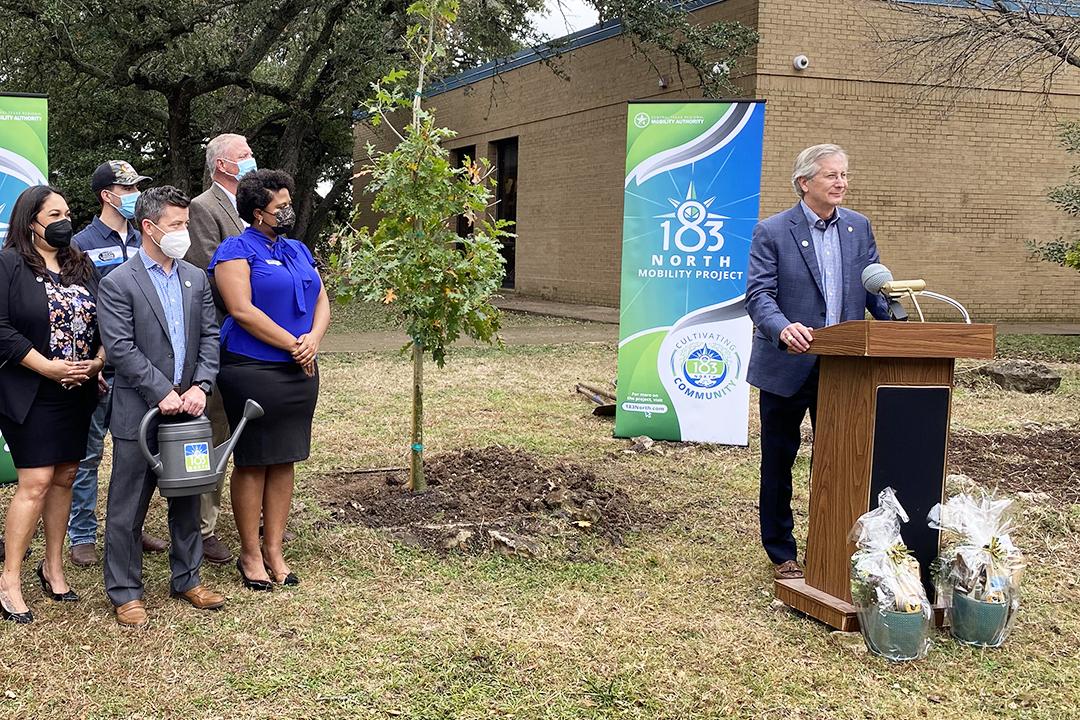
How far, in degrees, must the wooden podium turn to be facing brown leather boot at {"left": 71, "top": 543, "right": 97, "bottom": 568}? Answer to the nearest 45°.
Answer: approximately 135° to its right

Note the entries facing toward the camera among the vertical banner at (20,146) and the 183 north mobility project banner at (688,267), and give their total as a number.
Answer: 2

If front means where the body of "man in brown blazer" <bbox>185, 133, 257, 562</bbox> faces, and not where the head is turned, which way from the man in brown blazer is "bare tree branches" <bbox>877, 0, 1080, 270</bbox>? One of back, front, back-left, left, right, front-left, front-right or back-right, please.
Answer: left

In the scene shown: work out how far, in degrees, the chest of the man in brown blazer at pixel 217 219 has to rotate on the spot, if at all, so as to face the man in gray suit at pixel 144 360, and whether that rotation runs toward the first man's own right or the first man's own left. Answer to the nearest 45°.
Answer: approximately 45° to the first man's own right

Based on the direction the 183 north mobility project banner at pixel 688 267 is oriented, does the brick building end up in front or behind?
behind

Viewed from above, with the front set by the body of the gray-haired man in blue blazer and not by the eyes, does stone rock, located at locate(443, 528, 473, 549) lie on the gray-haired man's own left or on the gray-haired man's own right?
on the gray-haired man's own right

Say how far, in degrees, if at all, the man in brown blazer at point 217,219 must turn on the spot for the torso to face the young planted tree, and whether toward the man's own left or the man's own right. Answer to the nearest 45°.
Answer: approximately 45° to the man's own left

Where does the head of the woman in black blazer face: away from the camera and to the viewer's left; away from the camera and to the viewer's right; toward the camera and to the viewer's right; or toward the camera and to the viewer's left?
toward the camera and to the viewer's right

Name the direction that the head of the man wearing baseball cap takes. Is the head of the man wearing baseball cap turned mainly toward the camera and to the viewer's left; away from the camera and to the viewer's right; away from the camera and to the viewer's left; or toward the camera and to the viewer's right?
toward the camera and to the viewer's right

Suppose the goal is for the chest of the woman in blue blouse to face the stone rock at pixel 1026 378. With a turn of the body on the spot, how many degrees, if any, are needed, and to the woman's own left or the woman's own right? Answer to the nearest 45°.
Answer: approximately 90° to the woman's own left

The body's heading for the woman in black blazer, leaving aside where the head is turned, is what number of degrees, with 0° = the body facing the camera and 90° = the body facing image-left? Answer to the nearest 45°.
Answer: approximately 315°

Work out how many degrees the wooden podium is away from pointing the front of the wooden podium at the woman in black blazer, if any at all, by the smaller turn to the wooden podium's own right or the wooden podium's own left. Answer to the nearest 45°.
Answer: approximately 135° to the wooden podium's own right
